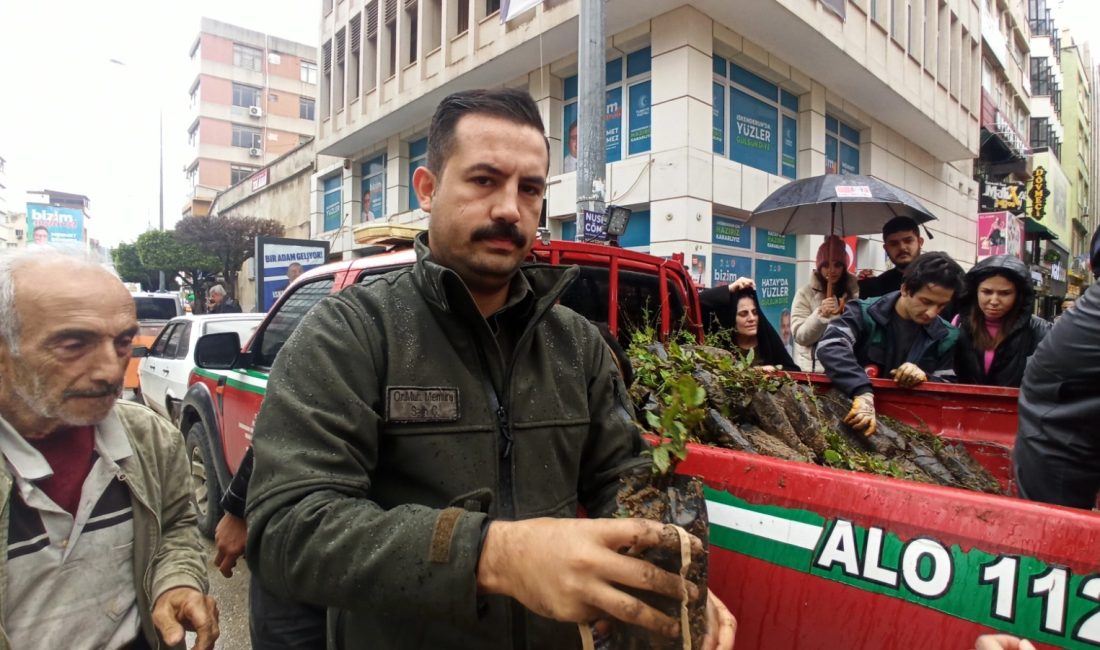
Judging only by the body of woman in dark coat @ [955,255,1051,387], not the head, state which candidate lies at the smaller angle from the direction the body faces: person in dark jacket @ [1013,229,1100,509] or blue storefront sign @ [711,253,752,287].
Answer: the person in dark jacket

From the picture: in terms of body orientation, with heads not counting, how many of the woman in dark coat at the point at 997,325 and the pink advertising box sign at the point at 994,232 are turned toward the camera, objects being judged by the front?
2

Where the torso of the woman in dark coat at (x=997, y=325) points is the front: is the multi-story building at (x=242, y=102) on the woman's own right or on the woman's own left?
on the woman's own right

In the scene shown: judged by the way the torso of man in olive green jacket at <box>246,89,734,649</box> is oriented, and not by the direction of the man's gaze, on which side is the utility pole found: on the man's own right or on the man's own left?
on the man's own left

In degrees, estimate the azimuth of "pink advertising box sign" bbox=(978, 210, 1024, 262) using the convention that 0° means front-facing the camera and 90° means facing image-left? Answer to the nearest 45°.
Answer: approximately 0°

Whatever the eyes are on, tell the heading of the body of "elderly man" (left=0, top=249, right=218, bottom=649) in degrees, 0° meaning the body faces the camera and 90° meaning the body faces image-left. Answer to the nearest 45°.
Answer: approximately 315°

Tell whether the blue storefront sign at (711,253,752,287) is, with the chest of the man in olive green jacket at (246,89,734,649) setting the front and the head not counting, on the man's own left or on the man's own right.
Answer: on the man's own left
